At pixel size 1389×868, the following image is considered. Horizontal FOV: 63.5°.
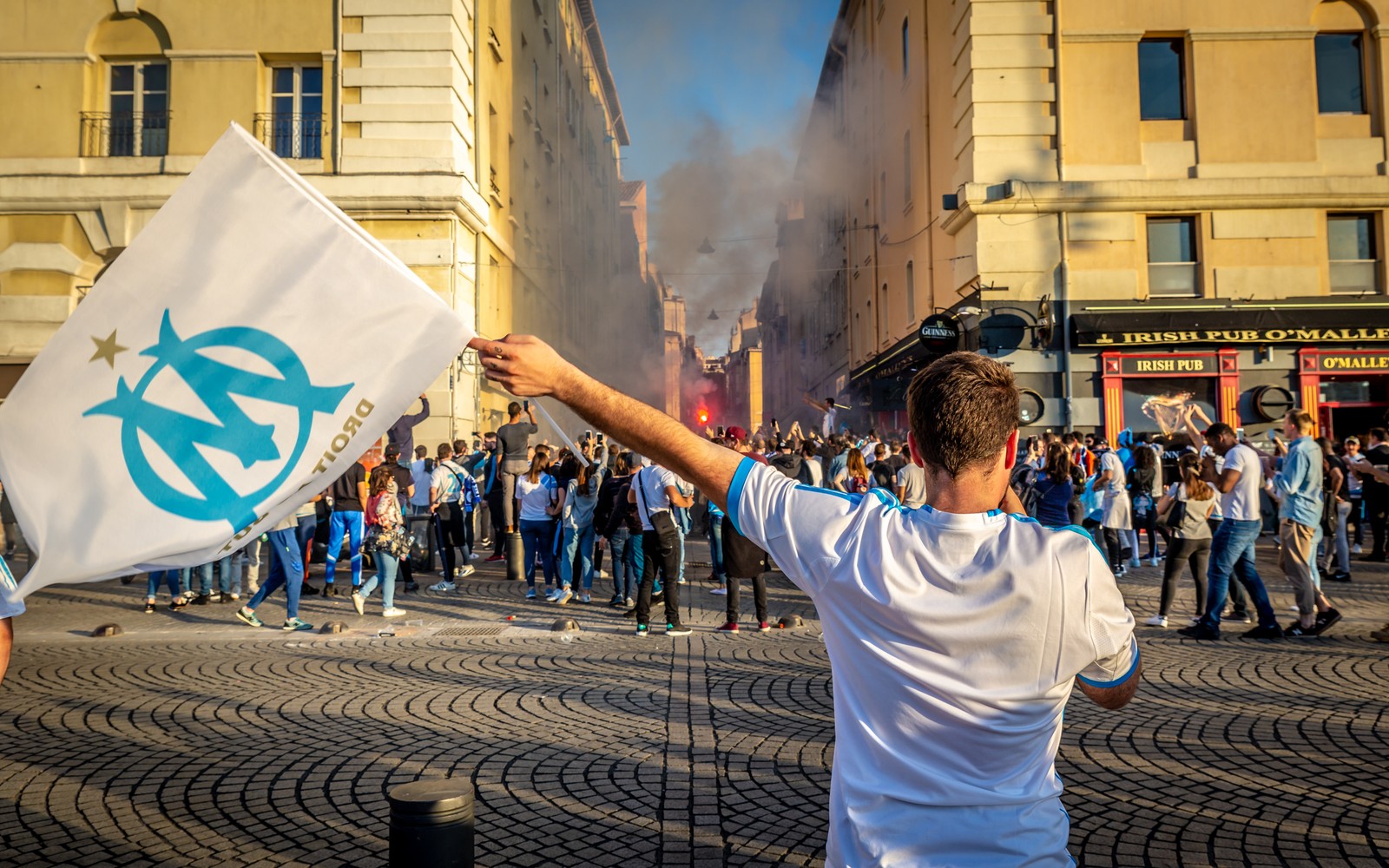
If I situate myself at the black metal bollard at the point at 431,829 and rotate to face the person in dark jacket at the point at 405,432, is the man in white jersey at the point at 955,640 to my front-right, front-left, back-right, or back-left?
back-right

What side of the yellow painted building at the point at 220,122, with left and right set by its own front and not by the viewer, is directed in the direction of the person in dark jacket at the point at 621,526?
front

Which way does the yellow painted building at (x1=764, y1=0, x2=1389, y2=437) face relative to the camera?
toward the camera

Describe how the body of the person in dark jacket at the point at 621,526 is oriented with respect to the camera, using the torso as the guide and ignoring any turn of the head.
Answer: away from the camera

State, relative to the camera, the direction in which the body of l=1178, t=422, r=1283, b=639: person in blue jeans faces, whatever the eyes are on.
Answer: to the viewer's left

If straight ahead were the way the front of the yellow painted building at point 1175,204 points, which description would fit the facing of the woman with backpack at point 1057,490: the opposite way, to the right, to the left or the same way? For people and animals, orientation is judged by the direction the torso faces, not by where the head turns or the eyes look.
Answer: the opposite way

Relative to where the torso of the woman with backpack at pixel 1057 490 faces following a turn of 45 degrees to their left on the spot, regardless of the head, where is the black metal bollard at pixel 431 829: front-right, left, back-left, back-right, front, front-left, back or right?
back-left

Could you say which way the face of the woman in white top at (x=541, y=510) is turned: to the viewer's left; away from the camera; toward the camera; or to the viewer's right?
away from the camera

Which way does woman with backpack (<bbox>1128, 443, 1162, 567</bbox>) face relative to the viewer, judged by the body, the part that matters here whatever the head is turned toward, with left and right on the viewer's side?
facing away from the viewer

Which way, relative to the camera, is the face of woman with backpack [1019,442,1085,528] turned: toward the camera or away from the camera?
away from the camera

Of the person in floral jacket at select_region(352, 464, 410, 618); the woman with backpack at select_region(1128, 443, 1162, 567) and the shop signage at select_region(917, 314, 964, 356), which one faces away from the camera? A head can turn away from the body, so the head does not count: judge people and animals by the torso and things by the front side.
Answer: the woman with backpack at select_region(1128, 443, 1162, 567)

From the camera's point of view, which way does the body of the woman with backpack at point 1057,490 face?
away from the camera

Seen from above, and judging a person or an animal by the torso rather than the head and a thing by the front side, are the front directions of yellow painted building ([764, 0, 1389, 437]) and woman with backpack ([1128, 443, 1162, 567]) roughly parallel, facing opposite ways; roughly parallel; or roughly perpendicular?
roughly parallel, facing opposite ways

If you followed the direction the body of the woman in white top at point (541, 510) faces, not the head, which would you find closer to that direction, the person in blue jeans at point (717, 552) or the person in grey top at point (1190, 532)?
the person in blue jeans
